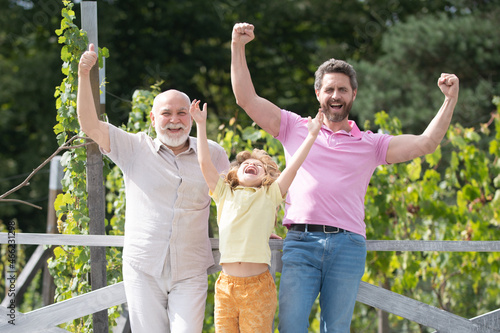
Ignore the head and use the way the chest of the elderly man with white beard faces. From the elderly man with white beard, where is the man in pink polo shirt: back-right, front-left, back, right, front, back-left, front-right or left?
left

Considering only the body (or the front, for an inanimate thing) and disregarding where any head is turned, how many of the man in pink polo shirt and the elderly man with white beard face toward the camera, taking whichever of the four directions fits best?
2

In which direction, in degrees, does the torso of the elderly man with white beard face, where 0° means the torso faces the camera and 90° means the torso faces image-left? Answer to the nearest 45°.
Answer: approximately 0°

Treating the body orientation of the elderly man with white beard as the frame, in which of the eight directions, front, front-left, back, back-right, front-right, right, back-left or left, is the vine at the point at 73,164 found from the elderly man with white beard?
back-right

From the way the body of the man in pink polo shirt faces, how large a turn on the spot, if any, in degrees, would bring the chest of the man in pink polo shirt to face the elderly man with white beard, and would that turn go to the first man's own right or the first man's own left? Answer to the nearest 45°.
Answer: approximately 90° to the first man's own right
